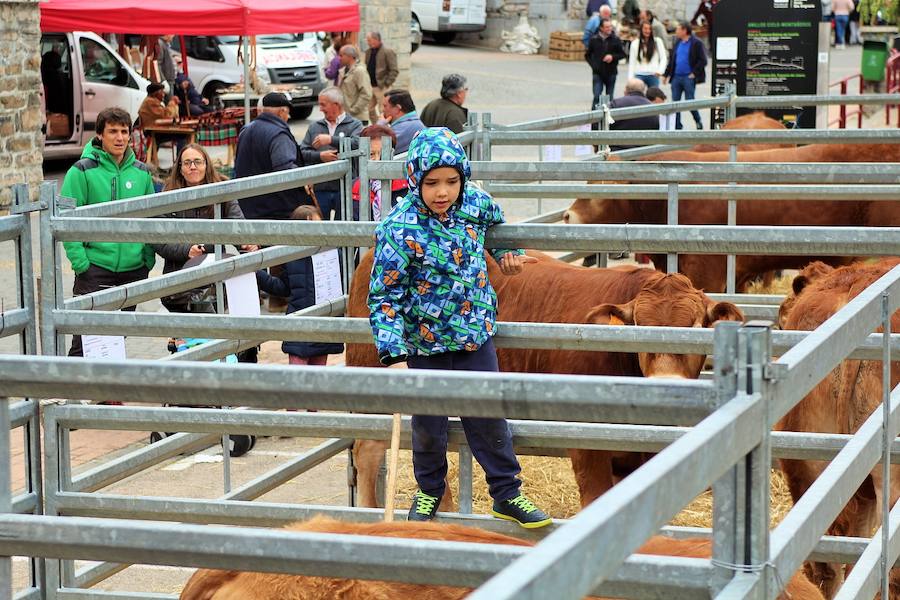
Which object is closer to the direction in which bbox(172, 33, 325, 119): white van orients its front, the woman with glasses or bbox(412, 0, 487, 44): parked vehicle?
the woman with glasses

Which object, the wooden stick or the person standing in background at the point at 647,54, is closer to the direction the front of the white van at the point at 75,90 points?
the person standing in background

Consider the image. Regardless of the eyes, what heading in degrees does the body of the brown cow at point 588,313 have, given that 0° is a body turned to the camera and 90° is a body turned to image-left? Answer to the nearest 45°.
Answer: approximately 315°

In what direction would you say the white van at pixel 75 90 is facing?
to the viewer's right

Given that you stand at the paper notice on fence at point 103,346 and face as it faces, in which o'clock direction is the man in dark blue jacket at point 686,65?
The man in dark blue jacket is roughly at 7 o'clock from the paper notice on fence.

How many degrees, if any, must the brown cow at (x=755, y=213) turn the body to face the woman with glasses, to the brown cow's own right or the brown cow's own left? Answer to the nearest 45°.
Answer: approximately 45° to the brown cow's own left

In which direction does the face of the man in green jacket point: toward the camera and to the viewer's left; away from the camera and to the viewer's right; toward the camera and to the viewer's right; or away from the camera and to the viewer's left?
toward the camera and to the viewer's right
